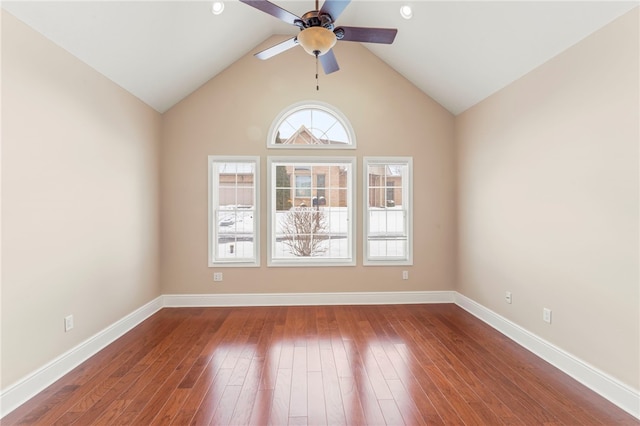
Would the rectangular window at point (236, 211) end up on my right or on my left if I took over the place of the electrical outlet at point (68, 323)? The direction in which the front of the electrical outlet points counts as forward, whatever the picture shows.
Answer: on my left

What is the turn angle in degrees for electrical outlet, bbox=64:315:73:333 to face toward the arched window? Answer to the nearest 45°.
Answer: approximately 45° to its left
